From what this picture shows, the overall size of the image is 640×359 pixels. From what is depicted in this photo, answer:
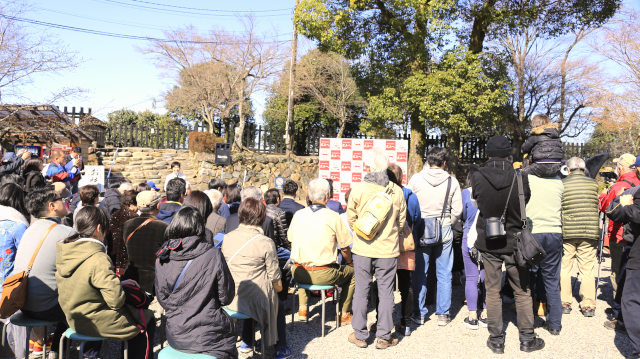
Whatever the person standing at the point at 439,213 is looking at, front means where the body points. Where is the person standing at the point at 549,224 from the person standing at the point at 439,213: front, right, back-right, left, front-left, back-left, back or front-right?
right

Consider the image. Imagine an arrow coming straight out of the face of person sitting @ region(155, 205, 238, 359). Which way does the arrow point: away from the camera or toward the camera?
away from the camera

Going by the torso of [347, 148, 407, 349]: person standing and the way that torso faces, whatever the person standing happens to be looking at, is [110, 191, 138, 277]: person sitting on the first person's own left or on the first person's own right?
on the first person's own left

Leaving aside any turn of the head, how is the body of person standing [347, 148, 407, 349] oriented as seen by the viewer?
away from the camera

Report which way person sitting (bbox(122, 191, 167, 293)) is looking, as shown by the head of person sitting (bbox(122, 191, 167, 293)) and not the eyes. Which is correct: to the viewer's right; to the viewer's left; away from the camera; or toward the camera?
away from the camera

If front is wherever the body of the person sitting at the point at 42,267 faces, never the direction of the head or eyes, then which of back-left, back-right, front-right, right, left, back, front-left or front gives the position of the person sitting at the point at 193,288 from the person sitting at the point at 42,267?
right

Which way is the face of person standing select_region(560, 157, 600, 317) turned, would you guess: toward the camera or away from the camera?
away from the camera

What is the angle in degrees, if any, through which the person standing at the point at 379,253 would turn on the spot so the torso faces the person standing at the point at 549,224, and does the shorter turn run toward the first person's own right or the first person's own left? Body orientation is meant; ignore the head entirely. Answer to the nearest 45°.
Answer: approximately 90° to the first person's own right

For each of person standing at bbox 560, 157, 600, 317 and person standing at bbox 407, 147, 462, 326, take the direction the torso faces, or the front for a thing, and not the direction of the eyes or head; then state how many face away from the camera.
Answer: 2

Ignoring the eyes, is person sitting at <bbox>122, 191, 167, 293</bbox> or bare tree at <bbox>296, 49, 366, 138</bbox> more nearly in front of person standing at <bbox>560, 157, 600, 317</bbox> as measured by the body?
the bare tree

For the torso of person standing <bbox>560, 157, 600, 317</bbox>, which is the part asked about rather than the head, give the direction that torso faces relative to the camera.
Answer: away from the camera

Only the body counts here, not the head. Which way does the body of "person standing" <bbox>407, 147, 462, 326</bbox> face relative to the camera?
away from the camera

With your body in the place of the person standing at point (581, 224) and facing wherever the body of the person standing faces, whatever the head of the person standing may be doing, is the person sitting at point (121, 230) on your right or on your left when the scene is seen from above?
on your left

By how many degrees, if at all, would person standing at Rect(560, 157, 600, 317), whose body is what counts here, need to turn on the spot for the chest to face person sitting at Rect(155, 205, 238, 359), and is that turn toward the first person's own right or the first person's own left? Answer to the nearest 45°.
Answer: approximately 135° to the first person's own left

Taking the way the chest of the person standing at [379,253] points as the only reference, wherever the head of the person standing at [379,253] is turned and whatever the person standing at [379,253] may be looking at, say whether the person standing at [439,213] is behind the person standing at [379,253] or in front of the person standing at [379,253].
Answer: in front
